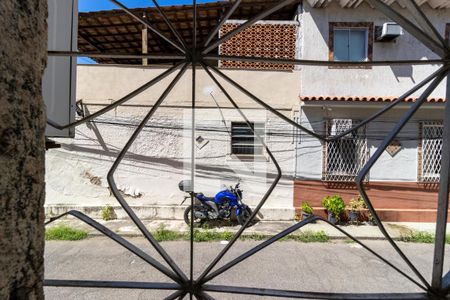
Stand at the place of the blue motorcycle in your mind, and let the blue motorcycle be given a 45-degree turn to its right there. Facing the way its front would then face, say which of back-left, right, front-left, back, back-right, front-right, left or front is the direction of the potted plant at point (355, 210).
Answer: front-left

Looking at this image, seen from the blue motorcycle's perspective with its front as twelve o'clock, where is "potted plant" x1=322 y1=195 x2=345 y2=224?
The potted plant is roughly at 12 o'clock from the blue motorcycle.

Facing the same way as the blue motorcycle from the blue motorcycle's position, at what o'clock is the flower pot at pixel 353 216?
The flower pot is roughly at 12 o'clock from the blue motorcycle.

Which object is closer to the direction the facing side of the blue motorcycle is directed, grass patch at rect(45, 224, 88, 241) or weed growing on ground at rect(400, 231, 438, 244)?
the weed growing on ground

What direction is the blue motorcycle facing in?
to the viewer's right

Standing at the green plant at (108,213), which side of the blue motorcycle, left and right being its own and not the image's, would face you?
back

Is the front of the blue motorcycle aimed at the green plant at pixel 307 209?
yes

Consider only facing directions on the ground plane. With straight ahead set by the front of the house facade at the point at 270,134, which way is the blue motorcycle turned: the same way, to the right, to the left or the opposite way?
to the left

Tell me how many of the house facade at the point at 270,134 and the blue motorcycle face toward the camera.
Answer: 1

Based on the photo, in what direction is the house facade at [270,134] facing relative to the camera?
toward the camera

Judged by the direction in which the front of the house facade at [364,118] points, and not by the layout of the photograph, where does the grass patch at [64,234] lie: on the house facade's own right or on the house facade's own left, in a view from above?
on the house facade's own right

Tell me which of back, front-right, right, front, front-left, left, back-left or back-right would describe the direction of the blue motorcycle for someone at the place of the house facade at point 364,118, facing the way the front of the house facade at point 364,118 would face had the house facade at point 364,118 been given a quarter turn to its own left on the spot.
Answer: back-right
